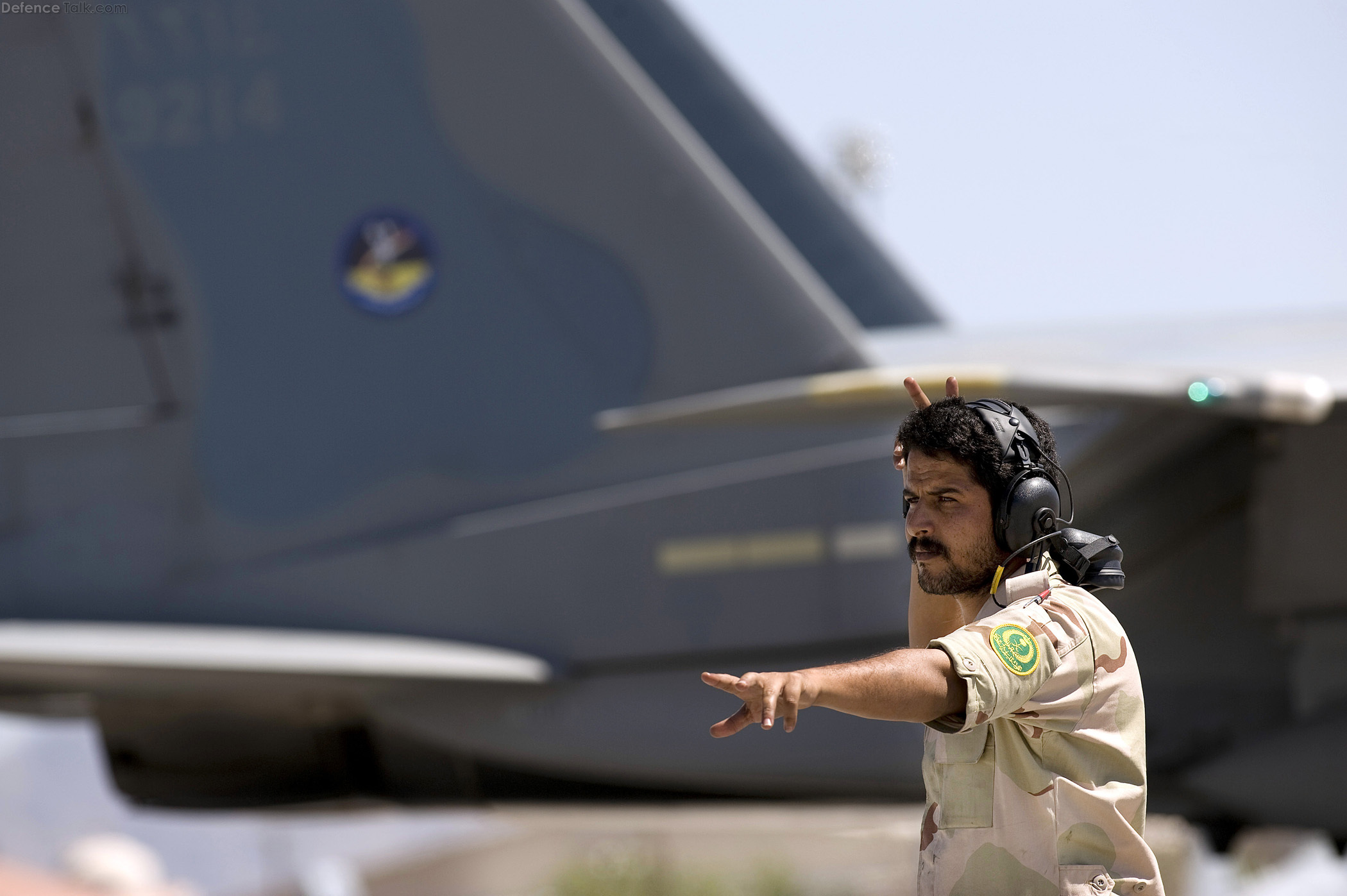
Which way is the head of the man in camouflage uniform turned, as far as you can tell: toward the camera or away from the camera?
toward the camera

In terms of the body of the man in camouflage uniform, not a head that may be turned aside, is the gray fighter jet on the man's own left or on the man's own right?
on the man's own right

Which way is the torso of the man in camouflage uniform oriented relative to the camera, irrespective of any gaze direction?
to the viewer's left
